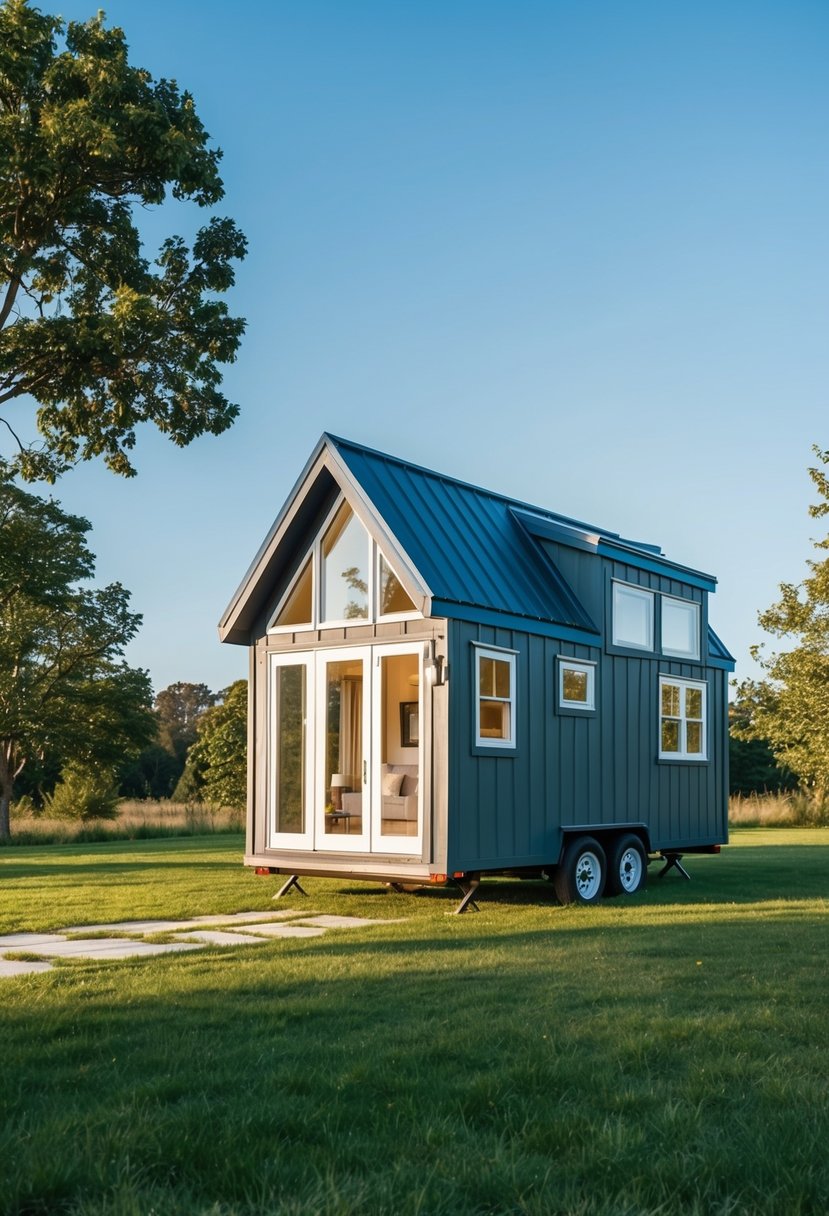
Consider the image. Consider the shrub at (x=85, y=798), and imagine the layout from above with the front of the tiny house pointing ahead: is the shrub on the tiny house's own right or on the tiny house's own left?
on the tiny house's own right

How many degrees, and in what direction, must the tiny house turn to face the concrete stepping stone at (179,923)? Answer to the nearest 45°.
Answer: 0° — it already faces it

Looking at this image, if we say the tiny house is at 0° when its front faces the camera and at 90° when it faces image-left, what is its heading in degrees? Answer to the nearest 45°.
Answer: approximately 45°

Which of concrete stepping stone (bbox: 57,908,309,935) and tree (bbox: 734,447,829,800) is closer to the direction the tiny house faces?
the concrete stepping stone

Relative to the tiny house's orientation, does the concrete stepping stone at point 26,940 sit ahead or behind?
ahead

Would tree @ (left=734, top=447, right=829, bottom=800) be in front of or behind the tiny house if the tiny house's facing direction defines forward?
behind

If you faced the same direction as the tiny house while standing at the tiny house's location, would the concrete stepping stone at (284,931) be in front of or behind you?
in front

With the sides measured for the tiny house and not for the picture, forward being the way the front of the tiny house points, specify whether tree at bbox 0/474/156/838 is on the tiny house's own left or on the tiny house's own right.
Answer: on the tiny house's own right
